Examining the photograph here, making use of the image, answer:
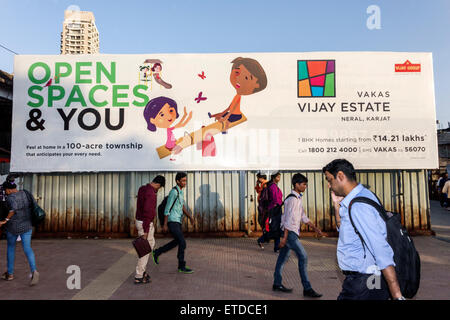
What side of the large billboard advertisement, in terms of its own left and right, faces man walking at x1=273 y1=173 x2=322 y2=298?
front

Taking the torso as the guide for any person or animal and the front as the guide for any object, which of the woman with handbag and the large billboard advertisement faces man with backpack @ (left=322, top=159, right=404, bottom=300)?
the large billboard advertisement

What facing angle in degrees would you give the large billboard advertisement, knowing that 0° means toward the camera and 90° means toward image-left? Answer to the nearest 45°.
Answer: approximately 0°

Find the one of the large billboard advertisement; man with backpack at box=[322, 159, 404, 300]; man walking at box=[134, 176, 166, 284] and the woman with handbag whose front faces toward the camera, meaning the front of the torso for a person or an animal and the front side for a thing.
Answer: the large billboard advertisement

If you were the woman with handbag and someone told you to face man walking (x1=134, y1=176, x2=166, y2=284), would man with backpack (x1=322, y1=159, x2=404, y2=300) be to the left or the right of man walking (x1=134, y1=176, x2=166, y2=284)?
right

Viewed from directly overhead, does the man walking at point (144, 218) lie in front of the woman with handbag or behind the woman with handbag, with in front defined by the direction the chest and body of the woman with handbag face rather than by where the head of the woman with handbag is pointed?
behind

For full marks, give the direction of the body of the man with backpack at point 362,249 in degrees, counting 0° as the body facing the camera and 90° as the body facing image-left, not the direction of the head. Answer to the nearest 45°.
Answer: approximately 90°
